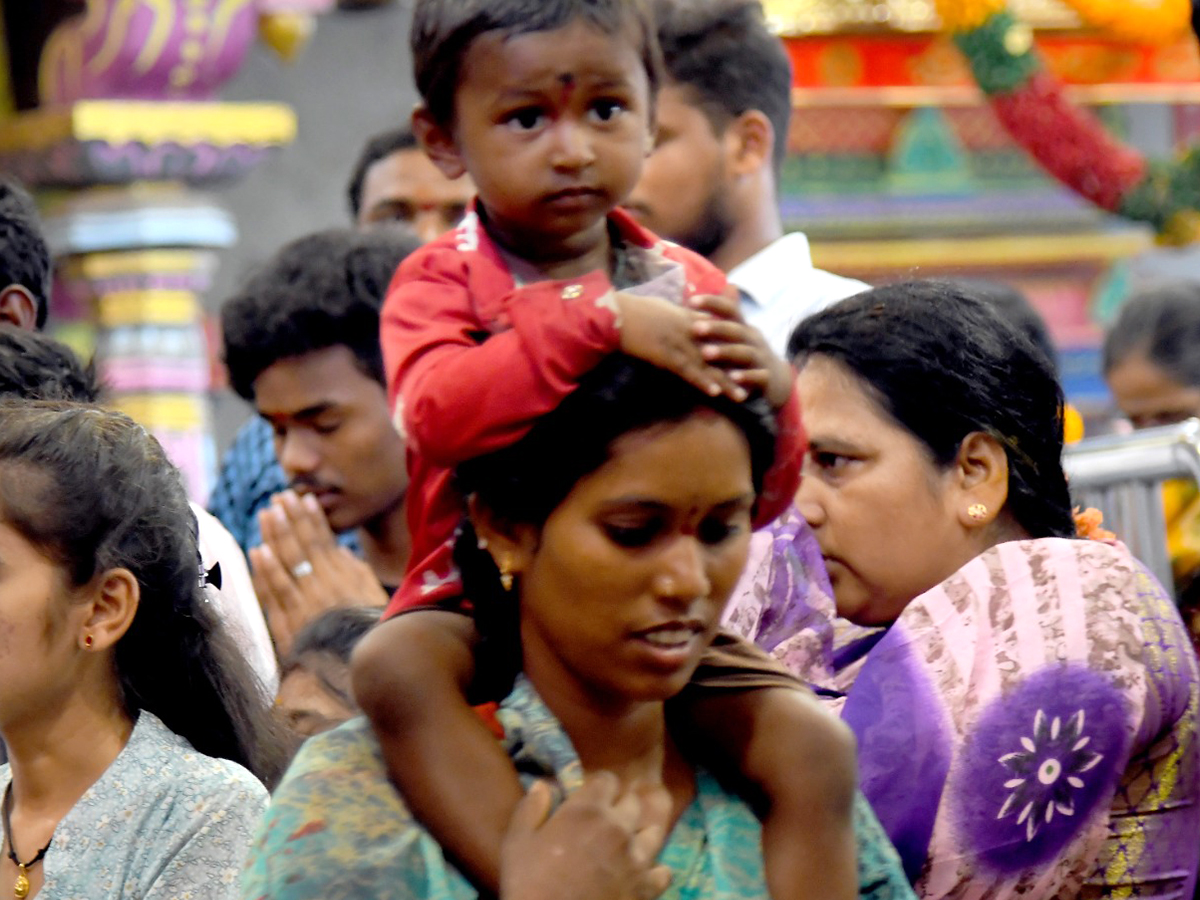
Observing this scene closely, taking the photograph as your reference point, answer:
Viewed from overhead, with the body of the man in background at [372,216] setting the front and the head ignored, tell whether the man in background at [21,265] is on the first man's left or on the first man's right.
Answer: on the first man's right

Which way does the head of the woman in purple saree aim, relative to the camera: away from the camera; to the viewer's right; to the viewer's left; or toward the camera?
to the viewer's left

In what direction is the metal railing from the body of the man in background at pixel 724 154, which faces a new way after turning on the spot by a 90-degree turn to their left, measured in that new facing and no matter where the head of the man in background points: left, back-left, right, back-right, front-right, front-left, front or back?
front-left

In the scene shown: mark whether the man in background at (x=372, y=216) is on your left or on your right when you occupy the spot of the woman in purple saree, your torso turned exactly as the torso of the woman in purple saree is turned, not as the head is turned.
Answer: on your right

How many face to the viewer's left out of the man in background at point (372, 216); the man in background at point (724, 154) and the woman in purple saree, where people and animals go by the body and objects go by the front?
2

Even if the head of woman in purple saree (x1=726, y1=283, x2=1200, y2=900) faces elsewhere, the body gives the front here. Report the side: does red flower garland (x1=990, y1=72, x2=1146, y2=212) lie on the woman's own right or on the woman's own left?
on the woman's own right

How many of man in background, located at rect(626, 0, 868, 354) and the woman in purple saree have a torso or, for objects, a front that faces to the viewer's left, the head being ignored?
2

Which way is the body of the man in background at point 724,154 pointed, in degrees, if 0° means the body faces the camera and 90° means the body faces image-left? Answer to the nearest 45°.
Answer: approximately 90°

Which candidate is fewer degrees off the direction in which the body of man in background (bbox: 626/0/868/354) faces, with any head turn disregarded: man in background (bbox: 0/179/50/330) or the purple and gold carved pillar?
the man in background

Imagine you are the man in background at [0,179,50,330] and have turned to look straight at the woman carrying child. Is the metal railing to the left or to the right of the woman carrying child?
left

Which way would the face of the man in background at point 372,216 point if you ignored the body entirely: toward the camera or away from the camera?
toward the camera

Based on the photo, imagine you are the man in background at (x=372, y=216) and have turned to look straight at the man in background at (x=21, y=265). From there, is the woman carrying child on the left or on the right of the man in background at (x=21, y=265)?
left

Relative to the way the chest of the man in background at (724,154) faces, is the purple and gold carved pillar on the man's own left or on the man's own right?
on the man's own right

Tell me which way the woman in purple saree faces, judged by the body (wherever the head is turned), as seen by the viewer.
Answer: to the viewer's left

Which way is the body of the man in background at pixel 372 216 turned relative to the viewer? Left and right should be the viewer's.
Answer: facing the viewer and to the right of the viewer
